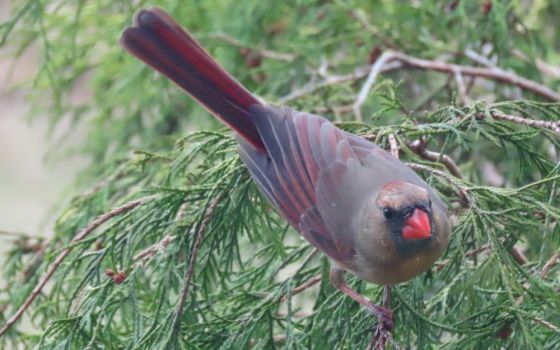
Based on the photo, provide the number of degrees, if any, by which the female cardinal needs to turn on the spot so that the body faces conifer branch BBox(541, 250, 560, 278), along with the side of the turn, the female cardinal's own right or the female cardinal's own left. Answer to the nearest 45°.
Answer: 0° — it already faces it

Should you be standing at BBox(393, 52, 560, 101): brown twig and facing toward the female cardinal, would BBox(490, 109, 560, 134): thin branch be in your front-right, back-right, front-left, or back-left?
front-left

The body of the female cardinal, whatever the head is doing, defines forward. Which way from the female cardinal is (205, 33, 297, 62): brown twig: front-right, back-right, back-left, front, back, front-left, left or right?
back-left

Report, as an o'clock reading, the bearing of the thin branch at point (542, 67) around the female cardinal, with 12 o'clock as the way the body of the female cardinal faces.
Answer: The thin branch is roughly at 9 o'clock from the female cardinal.

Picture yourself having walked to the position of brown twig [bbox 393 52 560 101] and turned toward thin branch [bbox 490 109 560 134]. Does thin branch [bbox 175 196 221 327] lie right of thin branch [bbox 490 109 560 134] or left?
right

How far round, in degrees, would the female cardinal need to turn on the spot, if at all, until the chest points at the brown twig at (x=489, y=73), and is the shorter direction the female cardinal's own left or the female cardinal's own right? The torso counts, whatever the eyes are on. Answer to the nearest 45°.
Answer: approximately 90° to the female cardinal's own left

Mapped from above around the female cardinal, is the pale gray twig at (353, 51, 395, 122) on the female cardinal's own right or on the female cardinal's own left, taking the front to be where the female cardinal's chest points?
on the female cardinal's own left

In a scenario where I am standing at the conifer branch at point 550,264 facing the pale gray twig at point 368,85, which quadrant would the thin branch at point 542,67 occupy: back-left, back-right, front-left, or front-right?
front-right

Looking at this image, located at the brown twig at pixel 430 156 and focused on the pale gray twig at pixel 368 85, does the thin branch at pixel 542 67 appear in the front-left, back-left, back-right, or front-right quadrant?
front-right

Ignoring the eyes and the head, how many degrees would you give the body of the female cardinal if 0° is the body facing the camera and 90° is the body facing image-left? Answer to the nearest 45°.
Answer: approximately 315°

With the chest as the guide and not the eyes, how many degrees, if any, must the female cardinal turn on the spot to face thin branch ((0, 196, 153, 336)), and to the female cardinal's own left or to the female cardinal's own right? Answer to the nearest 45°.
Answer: approximately 135° to the female cardinal's own right

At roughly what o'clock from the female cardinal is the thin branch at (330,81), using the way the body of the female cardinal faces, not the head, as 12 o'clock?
The thin branch is roughly at 8 o'clock from the female cardinal.
